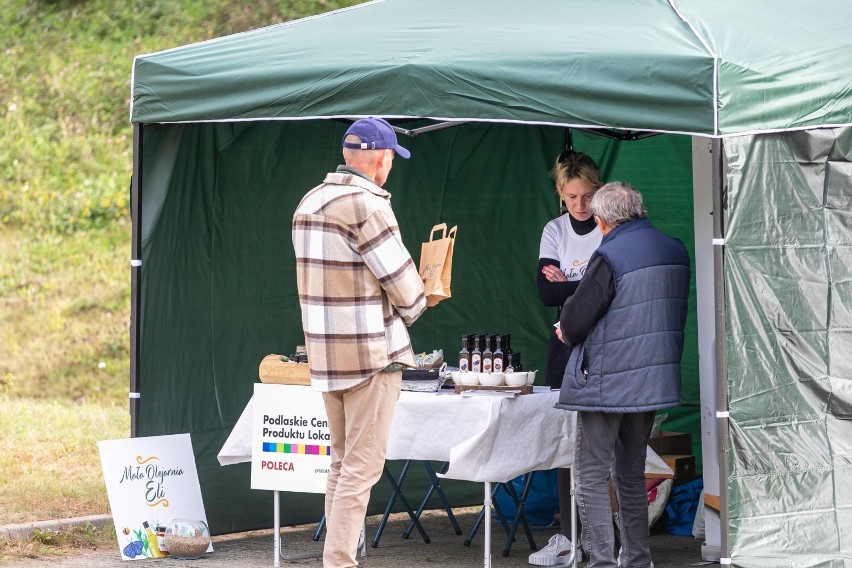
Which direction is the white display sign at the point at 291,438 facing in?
toward the camera

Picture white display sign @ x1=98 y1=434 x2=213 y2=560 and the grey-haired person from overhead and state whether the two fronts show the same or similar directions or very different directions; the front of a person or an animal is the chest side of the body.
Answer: very different directions

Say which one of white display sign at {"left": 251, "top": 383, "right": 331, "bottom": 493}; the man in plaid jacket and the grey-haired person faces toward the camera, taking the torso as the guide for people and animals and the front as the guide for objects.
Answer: the white display sign

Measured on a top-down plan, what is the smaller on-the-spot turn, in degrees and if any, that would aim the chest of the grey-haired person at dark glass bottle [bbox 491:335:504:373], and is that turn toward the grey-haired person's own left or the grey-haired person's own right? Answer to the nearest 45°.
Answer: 0° — they already face it

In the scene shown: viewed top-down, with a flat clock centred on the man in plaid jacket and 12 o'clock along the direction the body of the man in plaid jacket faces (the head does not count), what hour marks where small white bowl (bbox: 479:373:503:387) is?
The small white bowl is roughly at 12 o'clock from the man in plaid jacket.

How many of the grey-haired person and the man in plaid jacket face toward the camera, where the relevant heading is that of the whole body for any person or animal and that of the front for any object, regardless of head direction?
0

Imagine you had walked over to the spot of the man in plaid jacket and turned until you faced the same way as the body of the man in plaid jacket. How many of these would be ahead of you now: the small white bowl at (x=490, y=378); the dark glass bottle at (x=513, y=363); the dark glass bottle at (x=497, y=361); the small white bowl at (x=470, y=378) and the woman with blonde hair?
5

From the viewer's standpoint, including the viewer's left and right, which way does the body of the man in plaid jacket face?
facing away from the viewer and to the right of the viewer

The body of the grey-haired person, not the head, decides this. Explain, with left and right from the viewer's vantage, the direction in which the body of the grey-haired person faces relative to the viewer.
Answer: facing away from the viewer and to the left of the viewer

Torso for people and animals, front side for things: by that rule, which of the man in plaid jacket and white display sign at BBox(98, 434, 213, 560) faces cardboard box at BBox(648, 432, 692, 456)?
the man in plaid jacket

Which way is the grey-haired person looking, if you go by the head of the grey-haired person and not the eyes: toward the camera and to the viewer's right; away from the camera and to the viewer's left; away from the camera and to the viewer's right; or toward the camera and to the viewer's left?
away from the camera and to the viewer's left

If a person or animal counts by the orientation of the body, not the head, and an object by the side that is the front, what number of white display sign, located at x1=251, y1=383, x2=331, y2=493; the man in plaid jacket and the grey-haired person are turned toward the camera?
1
